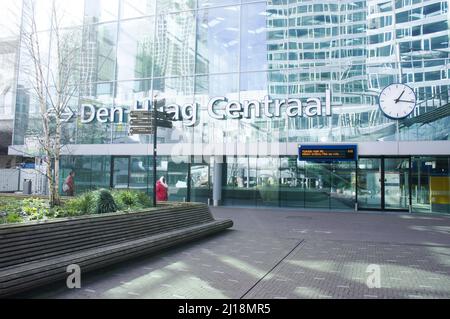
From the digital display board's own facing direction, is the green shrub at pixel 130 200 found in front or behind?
in front

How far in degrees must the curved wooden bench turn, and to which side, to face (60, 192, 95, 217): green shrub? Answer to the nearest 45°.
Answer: approximately 135° to its left

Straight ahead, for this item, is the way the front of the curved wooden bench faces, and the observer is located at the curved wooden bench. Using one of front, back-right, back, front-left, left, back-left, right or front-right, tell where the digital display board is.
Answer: left

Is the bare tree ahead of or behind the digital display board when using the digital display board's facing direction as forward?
ahead

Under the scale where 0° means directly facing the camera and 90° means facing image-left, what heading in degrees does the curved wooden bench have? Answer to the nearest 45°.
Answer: approximately 315°

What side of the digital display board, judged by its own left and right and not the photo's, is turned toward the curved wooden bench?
front

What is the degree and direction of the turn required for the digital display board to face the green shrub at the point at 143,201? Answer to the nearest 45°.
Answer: approximately 45° to its right

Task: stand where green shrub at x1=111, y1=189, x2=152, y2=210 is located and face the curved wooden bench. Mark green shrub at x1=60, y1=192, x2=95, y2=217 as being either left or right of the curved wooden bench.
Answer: right

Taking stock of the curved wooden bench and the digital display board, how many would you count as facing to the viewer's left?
0
